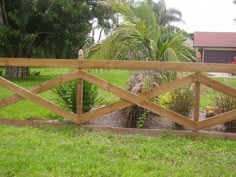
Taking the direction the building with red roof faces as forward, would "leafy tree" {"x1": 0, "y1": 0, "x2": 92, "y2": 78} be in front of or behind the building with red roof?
in front

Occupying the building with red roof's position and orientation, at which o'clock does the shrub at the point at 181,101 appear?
The shrub is roughly at 12 o'clock from the building with red roof.

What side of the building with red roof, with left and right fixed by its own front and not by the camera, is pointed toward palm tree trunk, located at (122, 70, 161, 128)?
front

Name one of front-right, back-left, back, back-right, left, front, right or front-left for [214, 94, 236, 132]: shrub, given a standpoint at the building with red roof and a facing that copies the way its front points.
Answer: front

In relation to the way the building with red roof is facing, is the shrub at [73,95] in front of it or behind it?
in front

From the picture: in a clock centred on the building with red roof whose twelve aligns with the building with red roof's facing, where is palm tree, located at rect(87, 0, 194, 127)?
The palm tree is roughly at 12 o'clock from the building with red roof.

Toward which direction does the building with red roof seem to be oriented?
toward the camera
